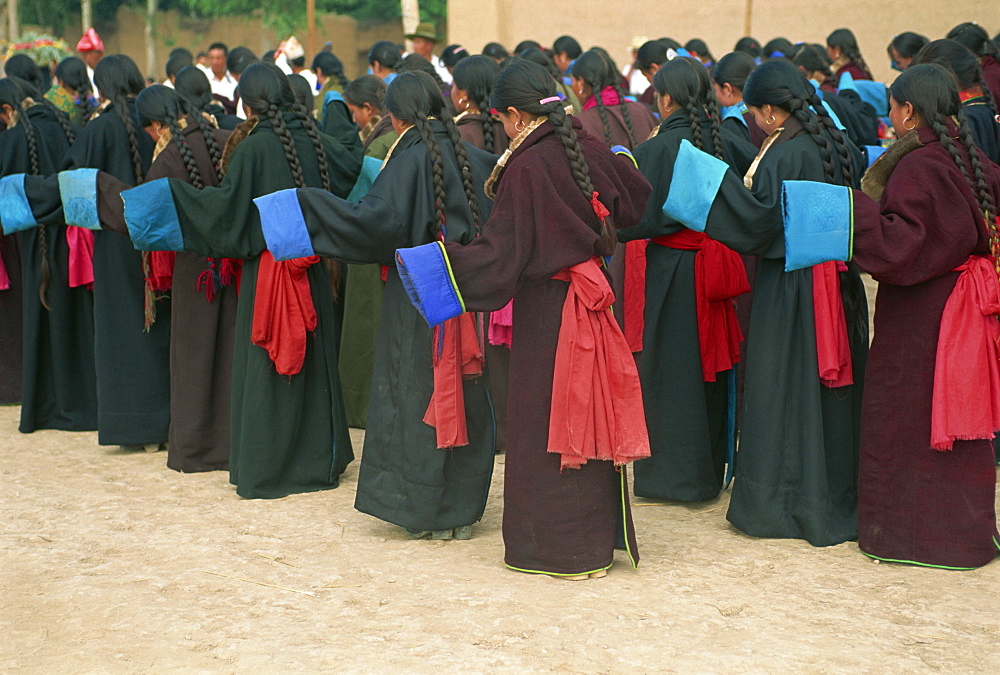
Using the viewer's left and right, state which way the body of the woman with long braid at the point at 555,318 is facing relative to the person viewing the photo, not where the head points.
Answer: facing away from the viewer and to the left of the viewer

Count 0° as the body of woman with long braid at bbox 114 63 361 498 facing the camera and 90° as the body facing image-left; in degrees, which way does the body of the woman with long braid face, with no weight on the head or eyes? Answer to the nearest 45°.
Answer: approximately 135°

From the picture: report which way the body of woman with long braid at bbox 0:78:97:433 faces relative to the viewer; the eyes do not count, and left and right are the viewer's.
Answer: facing away from the viewer and to the left of the viewer

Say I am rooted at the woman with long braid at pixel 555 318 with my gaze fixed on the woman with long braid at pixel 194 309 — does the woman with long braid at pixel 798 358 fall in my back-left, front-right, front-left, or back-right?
back-right

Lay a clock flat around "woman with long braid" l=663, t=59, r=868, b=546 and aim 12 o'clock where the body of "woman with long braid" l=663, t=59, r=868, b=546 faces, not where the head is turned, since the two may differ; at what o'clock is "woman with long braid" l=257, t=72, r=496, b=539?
"woman with long braid" l=257, t=72, r=496, b=539 is roughly at 10 o'clock from "woman with long braid" l=663, t=59, r=868, b=546.
